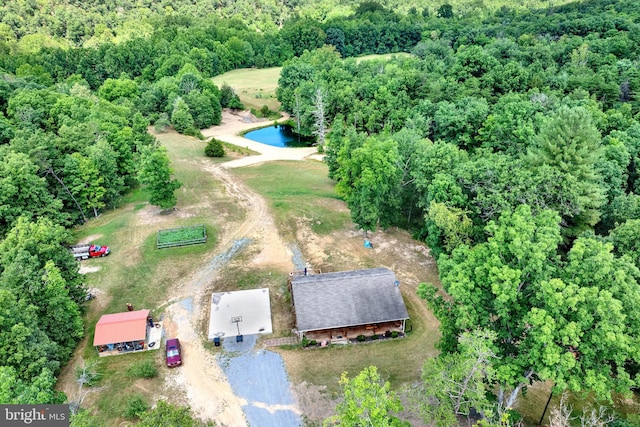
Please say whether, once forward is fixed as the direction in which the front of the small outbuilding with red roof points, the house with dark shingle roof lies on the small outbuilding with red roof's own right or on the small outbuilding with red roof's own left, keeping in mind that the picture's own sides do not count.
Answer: on the small outbuilding with red roof's own left

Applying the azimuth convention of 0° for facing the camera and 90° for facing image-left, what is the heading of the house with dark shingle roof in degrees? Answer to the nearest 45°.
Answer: approximately 0°

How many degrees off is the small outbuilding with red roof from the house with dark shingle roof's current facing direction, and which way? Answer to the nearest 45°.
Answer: approximately 90° to its right

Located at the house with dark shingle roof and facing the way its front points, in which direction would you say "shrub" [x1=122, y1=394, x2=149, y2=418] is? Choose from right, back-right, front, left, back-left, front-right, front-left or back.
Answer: front-right

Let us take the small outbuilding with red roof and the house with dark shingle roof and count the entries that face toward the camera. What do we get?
2

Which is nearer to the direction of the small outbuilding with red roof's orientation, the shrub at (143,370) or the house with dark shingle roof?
the shrub

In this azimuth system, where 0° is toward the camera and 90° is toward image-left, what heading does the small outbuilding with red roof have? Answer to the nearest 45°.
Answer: approximately 0°

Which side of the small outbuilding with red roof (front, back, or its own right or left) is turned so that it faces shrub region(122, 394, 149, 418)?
front

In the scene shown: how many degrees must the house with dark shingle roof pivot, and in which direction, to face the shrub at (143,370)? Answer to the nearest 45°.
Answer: approximately 90° to its right

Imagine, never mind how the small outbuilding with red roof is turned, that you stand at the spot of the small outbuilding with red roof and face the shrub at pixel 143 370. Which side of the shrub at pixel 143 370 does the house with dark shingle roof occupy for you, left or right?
left
